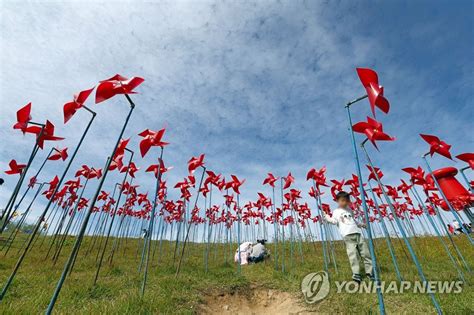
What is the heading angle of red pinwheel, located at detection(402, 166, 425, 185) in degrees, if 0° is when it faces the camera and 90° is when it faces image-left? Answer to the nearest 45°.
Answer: approximately 0°

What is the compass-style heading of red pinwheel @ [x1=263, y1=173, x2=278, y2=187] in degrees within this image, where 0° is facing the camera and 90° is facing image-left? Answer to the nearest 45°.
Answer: approximately 0°

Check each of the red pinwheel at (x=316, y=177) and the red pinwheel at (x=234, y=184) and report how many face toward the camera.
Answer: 2

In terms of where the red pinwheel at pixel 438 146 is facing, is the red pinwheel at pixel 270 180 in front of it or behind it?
behind

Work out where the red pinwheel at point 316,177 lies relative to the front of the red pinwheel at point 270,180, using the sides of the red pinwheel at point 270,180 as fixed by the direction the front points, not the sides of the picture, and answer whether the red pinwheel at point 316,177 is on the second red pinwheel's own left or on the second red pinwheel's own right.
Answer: on the second red pinwheel's own left

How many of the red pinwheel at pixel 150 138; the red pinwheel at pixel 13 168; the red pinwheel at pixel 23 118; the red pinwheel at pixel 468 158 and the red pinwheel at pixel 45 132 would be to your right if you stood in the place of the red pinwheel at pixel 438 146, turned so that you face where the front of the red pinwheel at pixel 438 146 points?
4
